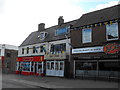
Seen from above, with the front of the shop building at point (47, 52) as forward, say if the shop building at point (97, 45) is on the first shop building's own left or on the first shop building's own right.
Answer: on the first shop building's own left

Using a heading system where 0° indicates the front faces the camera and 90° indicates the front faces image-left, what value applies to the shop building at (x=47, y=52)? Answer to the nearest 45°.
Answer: approximately 45°

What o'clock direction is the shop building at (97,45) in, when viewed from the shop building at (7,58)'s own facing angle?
the shop building at (97,45) is roughly at 10 o'clock from the shop building at (7,58).

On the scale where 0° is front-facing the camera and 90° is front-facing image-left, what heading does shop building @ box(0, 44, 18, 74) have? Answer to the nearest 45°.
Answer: approximately 45°

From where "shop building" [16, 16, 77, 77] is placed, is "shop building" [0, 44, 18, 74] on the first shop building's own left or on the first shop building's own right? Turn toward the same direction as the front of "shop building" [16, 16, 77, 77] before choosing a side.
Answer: on the first shop building's own right

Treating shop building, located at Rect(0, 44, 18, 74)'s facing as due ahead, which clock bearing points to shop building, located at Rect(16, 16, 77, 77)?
shop building, located at Rect(16, 16, 77, 77) is roughly at 10 o'clock from shop building, located at Rect(0, 44, 18, 74).
